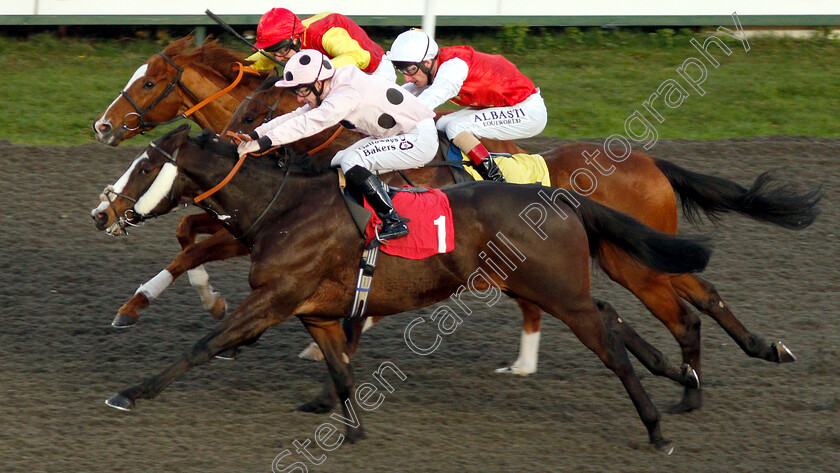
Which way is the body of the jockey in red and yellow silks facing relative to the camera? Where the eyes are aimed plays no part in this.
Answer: to the viewer's left

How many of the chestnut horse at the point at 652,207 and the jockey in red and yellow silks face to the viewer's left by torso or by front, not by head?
2

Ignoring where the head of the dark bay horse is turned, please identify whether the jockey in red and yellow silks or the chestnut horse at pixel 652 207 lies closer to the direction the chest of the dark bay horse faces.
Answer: the jockey in red and yellow silks

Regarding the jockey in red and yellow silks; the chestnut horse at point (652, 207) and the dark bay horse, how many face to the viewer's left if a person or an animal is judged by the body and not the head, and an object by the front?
3

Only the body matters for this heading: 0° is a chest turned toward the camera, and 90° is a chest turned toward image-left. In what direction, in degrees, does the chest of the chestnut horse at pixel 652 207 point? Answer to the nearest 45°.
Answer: approximately 90°

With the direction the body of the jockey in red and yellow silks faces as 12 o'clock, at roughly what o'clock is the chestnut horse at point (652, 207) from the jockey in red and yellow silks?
The chestnut horse is roughly at 7 o'clock from the jockey in red and yellow silks.

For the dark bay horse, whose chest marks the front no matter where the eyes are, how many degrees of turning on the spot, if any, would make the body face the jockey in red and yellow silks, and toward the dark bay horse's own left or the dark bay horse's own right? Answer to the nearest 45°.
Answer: approximately 90° to the dark bay horse's own right

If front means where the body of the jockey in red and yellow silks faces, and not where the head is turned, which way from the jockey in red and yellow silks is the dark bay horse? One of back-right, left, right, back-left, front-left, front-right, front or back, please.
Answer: left

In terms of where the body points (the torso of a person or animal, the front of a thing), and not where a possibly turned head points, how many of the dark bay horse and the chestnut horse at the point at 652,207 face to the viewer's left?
2

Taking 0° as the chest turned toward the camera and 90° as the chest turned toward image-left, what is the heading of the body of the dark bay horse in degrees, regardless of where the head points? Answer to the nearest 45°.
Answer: approximately 90°
